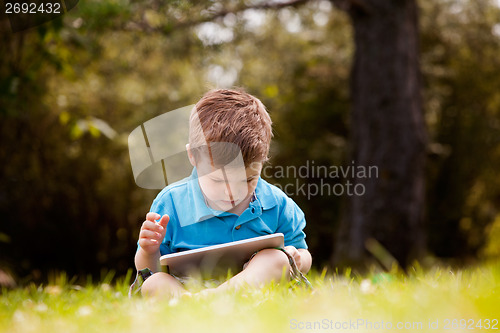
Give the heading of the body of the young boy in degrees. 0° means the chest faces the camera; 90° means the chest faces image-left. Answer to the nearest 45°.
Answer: approximately 0°

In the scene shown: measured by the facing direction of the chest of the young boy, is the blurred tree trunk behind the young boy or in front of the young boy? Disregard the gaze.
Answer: behind
